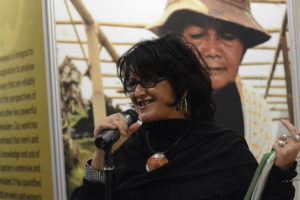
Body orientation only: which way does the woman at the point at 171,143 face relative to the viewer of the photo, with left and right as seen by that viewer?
facing the viewer and to the left of the viewer

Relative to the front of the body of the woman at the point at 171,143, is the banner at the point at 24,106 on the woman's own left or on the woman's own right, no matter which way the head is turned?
on the woman's own right
